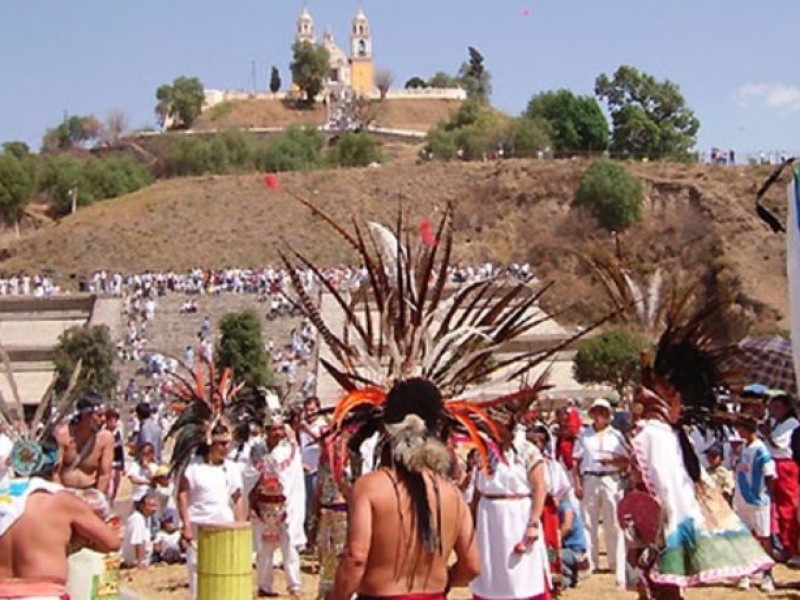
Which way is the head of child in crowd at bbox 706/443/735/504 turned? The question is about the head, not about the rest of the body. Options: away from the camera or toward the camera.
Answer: toward the camera

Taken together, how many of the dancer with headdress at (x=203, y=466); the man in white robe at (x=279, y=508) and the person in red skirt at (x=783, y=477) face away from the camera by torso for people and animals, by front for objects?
0

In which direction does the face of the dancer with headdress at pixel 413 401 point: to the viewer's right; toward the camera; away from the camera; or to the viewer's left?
away from the camera

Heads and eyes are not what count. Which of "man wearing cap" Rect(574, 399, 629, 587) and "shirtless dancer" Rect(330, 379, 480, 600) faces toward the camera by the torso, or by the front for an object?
the man wearing cap

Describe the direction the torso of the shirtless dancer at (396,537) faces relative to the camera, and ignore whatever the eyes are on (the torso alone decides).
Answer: away from the camera

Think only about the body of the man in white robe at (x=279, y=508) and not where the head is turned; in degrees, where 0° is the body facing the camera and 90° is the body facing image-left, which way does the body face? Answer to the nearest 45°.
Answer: approximately 45°

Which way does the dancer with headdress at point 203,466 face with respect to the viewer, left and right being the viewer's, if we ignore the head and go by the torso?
facing the viewer and to the right of the viewer

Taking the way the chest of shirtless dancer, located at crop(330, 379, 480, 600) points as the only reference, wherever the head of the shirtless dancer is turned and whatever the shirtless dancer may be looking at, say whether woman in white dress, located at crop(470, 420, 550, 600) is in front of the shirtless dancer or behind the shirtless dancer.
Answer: in front

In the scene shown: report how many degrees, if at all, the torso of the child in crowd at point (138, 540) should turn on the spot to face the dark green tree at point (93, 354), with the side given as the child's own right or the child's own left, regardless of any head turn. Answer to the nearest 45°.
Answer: approximately 135° to the child's own left

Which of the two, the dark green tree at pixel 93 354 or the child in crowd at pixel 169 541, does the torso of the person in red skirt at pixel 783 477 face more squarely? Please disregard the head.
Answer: the child in crowd

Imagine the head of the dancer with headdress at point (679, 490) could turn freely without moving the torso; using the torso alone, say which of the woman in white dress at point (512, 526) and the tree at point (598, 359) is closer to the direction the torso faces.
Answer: the woman in white dress

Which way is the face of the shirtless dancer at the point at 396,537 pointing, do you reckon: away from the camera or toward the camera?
away from the camera

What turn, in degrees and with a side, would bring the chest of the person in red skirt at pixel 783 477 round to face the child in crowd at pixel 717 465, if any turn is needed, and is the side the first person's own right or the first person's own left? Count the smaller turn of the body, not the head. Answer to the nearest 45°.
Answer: approximately 90° to the first person's own right

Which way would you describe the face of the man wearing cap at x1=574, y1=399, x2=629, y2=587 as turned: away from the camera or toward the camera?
toward the camera

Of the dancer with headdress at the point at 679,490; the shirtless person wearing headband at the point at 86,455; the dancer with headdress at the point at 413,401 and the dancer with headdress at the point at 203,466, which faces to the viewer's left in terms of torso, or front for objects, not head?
the dancer with headdress at the point at 679,490

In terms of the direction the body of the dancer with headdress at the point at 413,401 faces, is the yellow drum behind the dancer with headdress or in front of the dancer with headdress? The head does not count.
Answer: in front

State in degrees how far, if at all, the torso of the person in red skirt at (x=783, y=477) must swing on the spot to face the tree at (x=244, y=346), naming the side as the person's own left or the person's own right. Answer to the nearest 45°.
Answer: approximately 90° to the person's own right

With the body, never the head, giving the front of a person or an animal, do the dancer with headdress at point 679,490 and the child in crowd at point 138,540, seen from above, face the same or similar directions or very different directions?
very different directions

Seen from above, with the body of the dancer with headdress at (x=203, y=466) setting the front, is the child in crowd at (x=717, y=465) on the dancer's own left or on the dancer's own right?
on the dancer's own left

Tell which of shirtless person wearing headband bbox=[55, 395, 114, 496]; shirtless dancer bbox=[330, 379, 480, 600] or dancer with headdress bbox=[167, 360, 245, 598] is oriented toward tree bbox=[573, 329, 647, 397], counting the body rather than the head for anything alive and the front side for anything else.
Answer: the shirtless dancer
